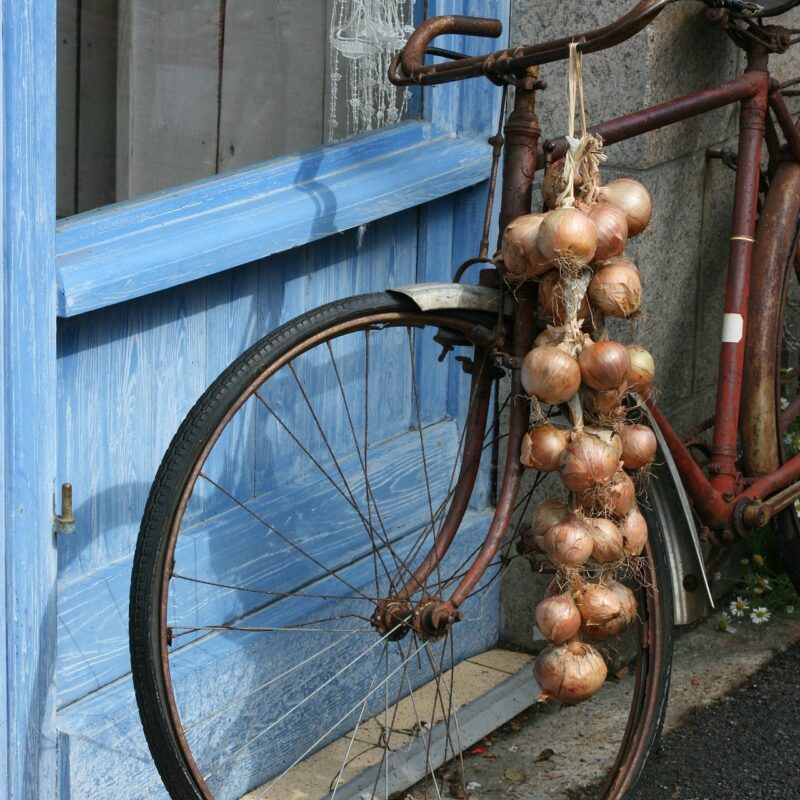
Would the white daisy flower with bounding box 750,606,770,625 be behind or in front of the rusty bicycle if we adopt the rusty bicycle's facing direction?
behind

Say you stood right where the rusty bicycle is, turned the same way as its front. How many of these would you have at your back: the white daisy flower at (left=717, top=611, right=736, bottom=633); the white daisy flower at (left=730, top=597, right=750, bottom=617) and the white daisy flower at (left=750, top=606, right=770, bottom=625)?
3

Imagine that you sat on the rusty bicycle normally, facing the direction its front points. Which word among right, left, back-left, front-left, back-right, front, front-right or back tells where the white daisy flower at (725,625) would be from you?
back

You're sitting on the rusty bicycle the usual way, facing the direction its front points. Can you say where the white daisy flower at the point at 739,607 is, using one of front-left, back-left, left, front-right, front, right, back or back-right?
back
